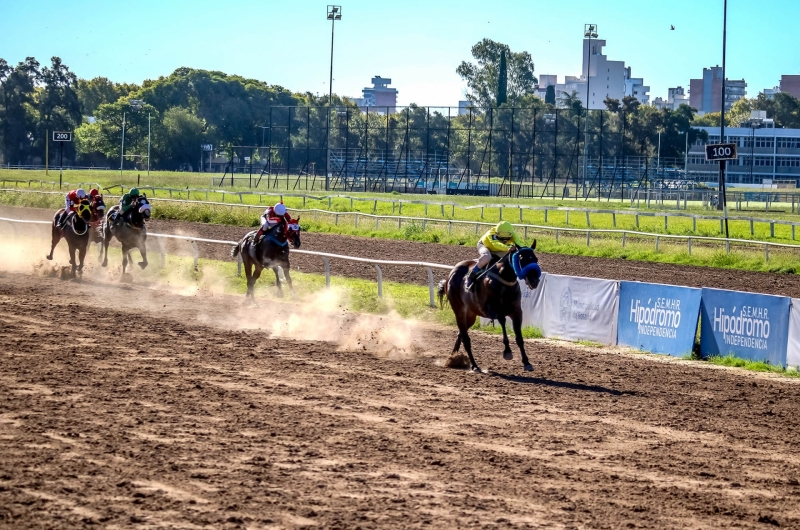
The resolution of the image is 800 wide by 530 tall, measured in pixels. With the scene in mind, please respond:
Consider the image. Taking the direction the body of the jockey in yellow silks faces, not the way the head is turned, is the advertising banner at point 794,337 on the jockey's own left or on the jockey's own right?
on the jockey's own left

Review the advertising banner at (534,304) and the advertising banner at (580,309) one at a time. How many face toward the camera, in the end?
2

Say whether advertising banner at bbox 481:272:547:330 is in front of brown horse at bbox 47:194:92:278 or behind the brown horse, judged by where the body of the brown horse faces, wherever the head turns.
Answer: in front

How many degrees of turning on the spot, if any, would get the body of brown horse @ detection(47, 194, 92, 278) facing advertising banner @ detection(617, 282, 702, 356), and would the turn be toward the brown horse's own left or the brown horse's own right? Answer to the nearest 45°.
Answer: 0° — it already faces it

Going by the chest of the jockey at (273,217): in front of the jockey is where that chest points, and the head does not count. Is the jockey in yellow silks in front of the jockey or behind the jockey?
in front

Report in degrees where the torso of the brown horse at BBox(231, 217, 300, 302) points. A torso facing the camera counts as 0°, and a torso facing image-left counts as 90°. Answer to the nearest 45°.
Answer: approximately 315°

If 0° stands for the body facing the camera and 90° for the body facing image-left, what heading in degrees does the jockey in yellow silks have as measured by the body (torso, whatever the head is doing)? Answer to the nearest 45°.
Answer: approximately 315°

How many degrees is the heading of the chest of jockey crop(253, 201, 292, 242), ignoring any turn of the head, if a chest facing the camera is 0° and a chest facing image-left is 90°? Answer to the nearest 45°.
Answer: approximately 315°

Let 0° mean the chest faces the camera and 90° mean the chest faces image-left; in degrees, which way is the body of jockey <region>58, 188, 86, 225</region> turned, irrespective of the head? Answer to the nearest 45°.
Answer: approximately 315°

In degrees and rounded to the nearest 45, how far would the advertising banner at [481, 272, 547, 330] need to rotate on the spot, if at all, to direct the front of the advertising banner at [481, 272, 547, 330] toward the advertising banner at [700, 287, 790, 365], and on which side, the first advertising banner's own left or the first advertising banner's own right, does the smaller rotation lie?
approximately 45° to the first advertising banner's own left

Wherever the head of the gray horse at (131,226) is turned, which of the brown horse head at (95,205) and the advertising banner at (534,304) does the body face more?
the advertising banner
